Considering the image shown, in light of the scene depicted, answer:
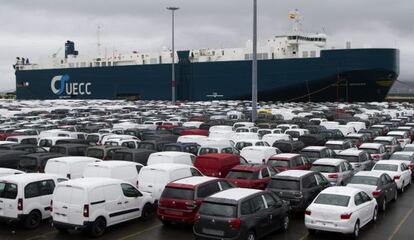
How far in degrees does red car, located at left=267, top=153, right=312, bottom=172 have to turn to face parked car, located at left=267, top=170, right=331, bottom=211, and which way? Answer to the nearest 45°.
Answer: approximately 135° to its right

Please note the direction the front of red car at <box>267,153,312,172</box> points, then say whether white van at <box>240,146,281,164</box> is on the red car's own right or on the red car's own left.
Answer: on the red car's own left

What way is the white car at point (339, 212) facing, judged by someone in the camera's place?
facing away from the viewer and to the right of the viewer

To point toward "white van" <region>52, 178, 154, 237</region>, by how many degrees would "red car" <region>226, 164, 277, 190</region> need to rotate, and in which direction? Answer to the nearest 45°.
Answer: approximately 180°

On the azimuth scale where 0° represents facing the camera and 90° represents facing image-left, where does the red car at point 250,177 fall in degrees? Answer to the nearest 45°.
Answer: approximately 225°

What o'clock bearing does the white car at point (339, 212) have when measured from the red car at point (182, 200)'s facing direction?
The white car is roughly at 2 o'clock from the red car.

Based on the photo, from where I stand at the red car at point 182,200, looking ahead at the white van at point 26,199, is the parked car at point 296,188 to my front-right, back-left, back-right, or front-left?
back-right

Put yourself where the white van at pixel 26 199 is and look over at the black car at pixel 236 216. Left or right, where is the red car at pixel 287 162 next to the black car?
left

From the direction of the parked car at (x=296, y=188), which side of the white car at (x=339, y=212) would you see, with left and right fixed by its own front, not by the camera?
left

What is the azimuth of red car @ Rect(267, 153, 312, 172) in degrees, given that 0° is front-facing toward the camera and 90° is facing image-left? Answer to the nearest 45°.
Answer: approximately 225°

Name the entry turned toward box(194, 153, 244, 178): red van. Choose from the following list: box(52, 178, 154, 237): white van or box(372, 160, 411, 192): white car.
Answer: the white van

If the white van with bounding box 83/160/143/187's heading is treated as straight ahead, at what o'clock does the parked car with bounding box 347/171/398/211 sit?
The parked car is roughly at 2 o'clock from the white van.
